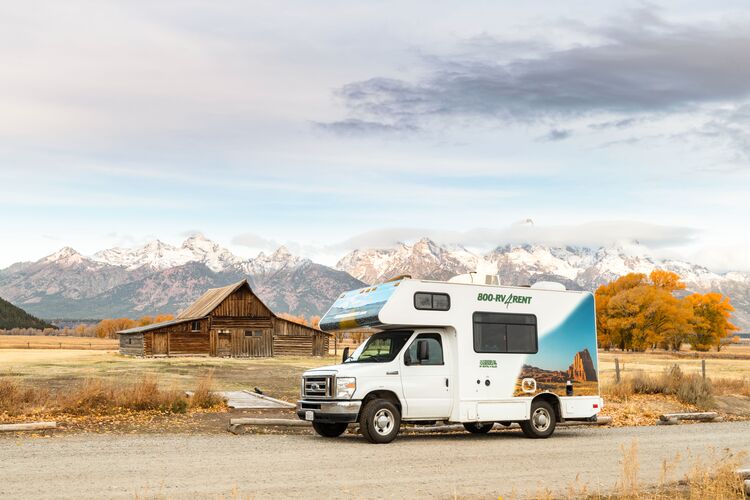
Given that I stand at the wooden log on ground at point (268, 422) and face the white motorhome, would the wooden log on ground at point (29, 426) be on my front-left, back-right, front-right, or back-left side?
back-right

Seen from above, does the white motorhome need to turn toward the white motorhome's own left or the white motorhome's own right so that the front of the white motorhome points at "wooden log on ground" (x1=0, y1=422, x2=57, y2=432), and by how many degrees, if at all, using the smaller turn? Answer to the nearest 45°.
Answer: approximately 45° to the white motorhome's own right

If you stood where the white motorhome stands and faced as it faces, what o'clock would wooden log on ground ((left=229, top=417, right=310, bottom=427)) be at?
The wooden log on ground is roughly at 2 o'clock from the white motorhome.

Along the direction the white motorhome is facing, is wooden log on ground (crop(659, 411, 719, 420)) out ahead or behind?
behind

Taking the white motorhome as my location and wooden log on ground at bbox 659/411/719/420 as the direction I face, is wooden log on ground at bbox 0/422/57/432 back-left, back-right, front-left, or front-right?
back-left

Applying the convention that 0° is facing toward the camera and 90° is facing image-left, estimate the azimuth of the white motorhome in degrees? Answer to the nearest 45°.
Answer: approximately 45°
